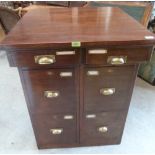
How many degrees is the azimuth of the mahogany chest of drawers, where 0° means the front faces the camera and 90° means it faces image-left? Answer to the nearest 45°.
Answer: approximately 0°
